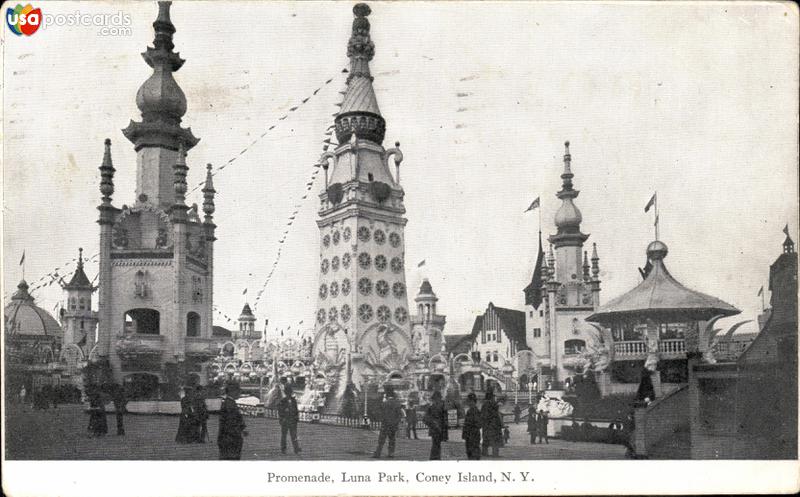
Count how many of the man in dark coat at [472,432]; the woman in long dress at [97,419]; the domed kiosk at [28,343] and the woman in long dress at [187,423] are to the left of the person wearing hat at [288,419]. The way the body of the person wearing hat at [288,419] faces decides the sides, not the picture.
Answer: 1

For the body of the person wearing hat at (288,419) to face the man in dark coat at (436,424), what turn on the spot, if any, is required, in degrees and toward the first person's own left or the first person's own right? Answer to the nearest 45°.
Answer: approximately 90° to the first person's own left

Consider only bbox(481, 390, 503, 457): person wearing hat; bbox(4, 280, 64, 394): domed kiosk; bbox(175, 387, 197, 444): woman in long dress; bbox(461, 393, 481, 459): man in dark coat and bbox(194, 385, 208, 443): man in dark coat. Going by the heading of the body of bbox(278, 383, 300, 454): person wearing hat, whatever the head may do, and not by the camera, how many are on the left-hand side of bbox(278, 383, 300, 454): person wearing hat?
2

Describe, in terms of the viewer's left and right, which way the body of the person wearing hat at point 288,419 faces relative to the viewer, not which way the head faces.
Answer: facing the viewer

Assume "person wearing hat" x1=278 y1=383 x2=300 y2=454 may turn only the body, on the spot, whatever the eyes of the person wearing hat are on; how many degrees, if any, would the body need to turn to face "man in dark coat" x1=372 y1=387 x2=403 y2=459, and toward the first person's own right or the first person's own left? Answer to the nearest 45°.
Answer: approximately 90° to the first person's own left
